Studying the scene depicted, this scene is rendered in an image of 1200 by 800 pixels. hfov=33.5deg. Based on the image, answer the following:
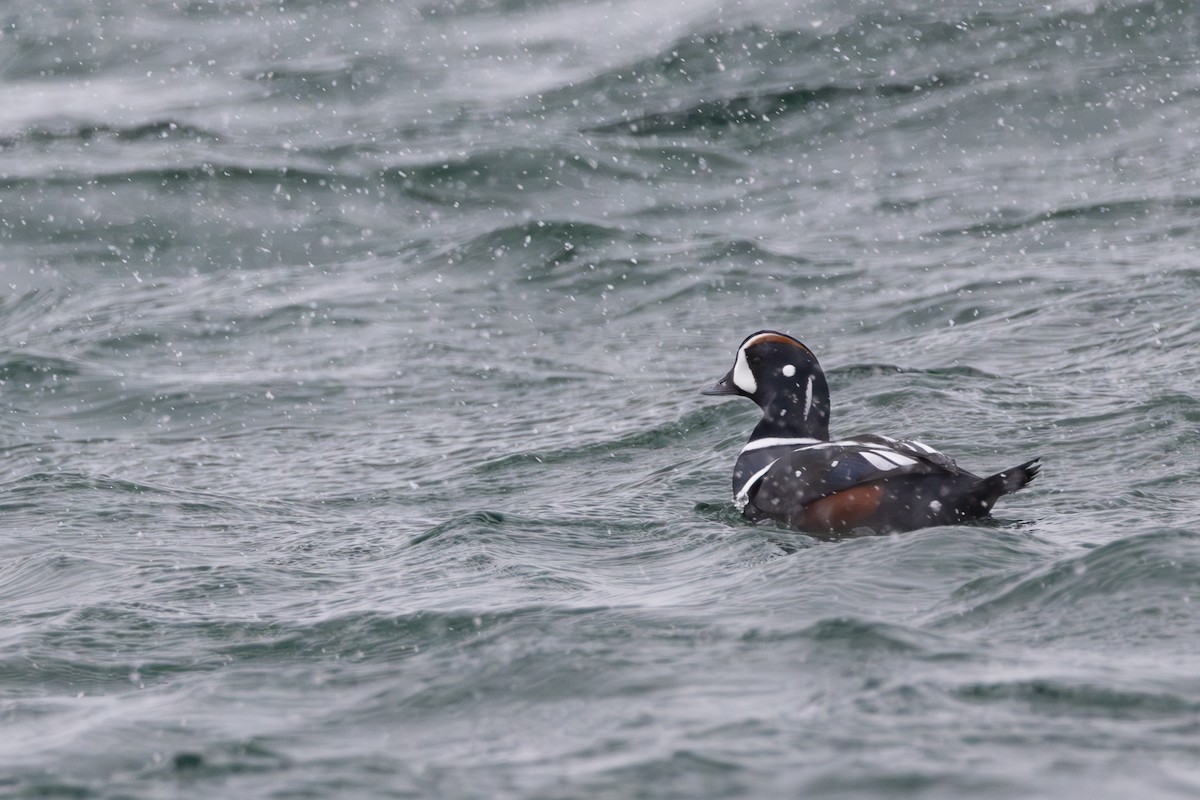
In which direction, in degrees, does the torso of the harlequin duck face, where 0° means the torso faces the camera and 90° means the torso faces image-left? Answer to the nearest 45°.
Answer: approximately 90°
